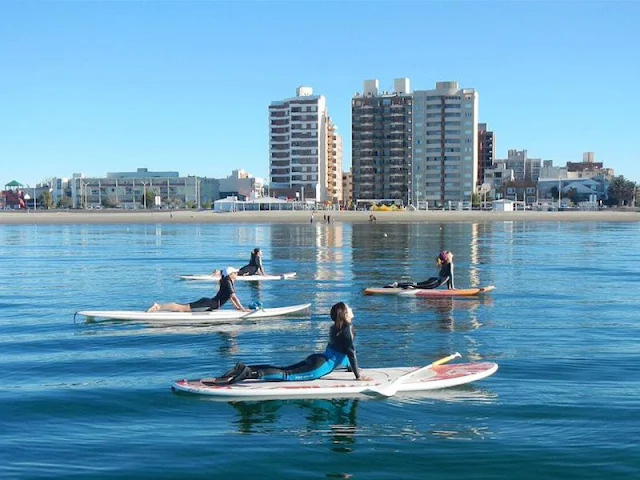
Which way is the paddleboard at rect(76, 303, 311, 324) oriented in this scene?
to the viewer's right

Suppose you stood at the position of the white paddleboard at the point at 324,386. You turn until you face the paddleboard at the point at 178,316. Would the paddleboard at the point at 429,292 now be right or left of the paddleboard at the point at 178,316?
right

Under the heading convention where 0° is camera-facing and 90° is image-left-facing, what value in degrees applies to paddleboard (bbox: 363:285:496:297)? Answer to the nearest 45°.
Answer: approximately 270°

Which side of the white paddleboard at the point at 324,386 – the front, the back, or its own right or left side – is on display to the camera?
right

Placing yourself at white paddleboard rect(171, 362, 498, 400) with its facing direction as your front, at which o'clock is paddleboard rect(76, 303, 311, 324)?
The paddleboard is roughly at 8 o'clock from the white paddleboard.

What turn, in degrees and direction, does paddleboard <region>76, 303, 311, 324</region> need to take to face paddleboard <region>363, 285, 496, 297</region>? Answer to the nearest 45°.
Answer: approximately 45° to its left

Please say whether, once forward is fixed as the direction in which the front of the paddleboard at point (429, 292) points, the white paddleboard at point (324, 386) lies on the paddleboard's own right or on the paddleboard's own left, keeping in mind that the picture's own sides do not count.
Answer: on the paddleboard's own right

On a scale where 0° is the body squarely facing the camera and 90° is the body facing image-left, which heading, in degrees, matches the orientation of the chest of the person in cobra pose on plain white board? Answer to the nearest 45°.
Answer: approximately 270°

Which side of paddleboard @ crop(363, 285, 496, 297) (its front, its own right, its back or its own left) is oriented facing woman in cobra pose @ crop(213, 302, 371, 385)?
right
